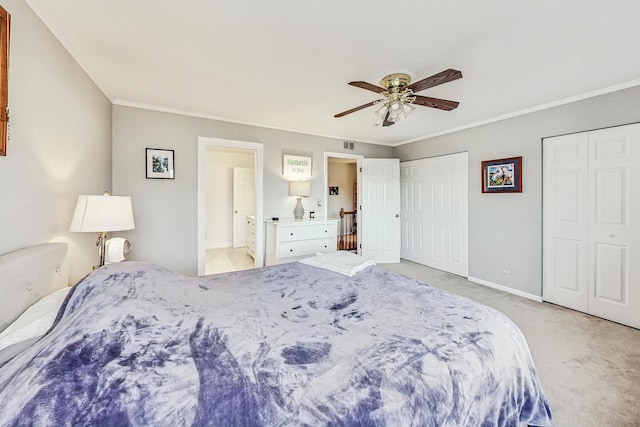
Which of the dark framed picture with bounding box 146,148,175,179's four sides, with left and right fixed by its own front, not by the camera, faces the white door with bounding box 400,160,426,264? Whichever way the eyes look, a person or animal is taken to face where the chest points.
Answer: left

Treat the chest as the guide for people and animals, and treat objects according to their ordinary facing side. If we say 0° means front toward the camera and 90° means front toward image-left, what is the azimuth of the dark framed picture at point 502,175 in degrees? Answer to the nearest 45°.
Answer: approximately 45°

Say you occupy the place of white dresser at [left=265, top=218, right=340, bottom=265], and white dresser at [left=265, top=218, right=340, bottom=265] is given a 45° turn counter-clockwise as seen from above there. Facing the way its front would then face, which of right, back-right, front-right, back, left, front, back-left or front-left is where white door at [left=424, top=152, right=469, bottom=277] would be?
front

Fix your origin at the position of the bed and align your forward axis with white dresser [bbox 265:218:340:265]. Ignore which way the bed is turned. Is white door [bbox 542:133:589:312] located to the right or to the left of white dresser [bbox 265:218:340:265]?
right

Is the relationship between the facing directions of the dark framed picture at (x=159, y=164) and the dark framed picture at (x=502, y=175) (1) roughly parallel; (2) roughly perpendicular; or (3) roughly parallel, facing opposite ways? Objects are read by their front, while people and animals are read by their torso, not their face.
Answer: roughly perpendicular

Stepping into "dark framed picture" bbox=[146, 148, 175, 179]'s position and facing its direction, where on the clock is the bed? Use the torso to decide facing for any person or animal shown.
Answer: The bed is roughly at 12 o'clock from the dark framed picture.

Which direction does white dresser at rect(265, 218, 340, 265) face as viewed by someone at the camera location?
facing the viewer and to the right of the viewer

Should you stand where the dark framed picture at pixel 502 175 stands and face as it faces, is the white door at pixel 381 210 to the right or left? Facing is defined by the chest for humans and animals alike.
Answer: on its right

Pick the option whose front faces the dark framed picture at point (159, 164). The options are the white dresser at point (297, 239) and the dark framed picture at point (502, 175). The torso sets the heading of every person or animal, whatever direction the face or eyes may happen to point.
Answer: the dark framed picture at point (502, 175)

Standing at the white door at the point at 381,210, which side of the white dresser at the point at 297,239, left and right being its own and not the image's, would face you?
left

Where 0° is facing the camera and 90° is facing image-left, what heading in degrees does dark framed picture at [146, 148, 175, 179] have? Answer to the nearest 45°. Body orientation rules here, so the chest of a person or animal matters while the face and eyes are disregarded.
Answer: approximately 0°
